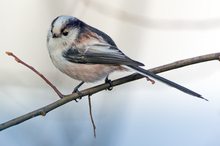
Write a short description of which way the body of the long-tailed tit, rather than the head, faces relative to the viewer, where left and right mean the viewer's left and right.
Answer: facing to the left of the viewer
